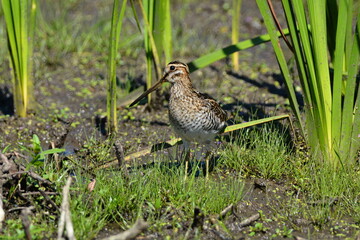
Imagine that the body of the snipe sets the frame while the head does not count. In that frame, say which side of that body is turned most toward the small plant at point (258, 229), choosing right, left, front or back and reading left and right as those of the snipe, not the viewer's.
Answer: left

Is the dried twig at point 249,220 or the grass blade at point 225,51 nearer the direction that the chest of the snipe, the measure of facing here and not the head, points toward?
the dried twig

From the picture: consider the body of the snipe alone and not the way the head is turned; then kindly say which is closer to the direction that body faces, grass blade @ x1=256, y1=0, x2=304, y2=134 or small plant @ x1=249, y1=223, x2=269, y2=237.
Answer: the small plant

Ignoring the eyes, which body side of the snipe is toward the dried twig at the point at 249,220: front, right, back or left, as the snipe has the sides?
left

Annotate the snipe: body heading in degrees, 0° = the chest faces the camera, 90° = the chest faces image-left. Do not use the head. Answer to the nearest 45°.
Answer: approximately 45°

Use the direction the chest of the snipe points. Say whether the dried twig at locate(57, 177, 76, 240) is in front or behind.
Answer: in front

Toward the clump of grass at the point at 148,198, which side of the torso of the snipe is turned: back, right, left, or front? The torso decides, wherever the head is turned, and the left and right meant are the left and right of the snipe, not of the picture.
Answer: front

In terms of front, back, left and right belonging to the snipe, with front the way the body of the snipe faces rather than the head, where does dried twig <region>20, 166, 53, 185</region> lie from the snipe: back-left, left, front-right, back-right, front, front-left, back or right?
front

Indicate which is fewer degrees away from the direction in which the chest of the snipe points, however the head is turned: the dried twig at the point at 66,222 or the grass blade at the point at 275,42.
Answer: the dried twig

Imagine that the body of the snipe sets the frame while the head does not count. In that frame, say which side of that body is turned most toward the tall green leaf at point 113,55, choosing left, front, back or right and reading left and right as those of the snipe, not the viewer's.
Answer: right

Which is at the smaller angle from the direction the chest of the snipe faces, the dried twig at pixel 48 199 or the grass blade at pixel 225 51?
the dried twig

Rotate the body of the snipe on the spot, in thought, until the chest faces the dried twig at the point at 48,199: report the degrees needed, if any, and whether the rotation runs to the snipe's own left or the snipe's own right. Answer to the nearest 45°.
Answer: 0° — it already faces it

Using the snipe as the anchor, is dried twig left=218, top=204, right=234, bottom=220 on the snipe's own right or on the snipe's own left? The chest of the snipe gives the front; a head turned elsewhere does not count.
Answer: on the snipe's own left

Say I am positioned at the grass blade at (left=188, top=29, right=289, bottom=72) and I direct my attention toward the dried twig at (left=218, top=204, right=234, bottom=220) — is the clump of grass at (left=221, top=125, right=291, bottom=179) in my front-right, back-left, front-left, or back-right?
front-left

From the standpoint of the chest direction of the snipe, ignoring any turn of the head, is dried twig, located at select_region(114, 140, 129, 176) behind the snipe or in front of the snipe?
in front
